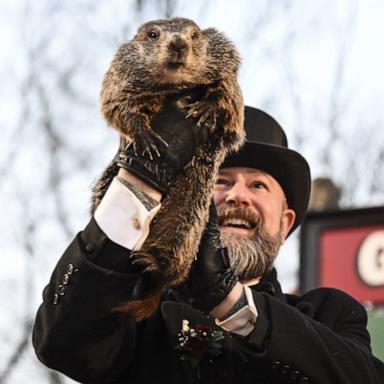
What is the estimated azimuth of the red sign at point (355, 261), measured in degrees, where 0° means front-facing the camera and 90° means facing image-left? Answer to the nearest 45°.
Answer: approximately 0°

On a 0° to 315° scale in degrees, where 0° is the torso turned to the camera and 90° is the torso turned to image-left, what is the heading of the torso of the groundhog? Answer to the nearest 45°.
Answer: approximately 0°

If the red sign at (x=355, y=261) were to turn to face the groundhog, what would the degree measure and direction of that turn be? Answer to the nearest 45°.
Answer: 0° — it already faces it

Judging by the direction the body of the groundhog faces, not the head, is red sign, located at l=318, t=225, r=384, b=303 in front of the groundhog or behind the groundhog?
behind

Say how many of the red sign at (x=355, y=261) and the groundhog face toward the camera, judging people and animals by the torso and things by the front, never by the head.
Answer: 2
